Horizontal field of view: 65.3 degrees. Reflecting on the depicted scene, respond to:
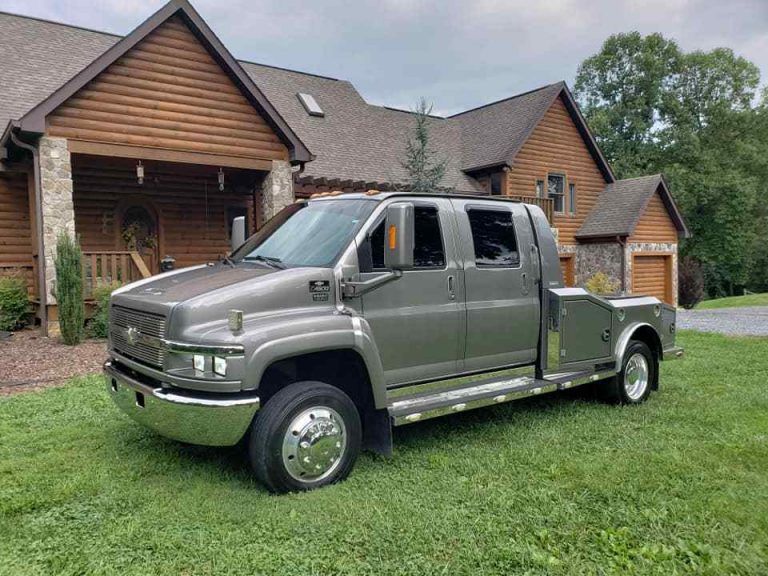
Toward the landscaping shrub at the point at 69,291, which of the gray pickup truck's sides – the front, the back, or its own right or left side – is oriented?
right

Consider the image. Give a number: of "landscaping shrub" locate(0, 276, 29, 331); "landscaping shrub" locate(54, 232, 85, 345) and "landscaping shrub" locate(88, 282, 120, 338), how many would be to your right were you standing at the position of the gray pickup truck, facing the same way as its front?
3

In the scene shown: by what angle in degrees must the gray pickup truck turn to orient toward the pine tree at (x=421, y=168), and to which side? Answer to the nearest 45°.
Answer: approximately 135° to its right

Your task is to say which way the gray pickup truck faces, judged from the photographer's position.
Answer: facing the viewer and to the left of the viewer

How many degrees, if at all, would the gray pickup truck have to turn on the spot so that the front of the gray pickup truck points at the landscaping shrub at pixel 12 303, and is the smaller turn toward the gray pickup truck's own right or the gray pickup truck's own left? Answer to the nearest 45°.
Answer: approximately 90° to the gray pickup truck's own right

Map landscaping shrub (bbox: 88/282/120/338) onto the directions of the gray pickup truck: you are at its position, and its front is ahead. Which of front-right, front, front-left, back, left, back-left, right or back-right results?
right

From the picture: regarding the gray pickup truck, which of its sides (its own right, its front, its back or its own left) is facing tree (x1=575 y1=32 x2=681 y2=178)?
back

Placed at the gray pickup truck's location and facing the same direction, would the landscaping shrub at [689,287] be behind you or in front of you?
behind
